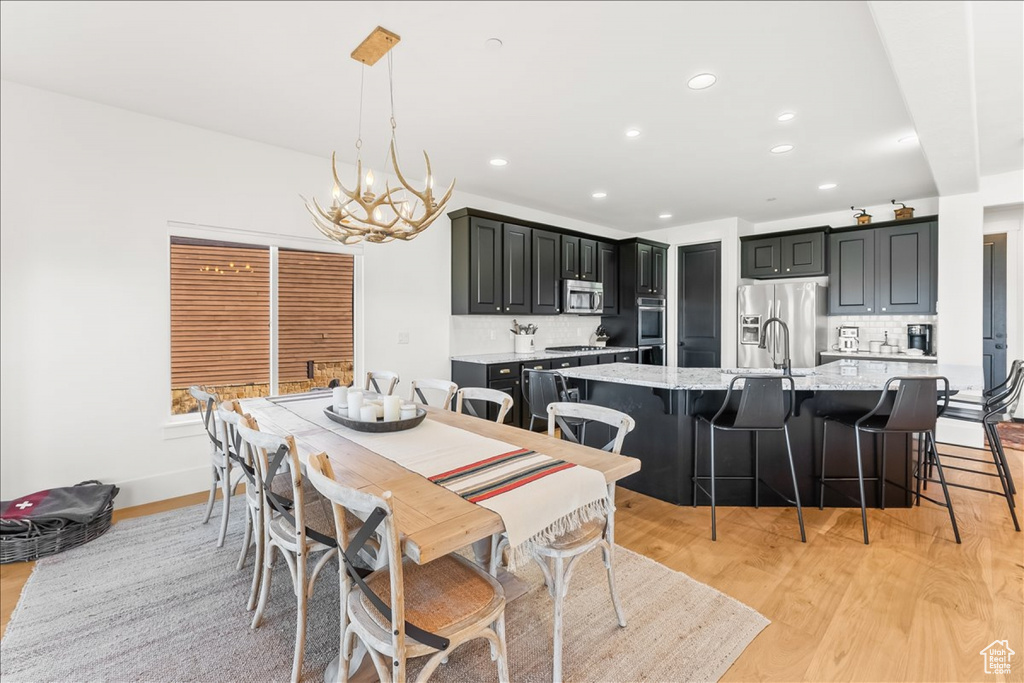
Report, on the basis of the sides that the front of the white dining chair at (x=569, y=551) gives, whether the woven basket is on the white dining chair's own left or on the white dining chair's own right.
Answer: on the white dining chair's own right

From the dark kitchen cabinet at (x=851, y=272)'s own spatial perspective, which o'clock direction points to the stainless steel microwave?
The stainless steel microwave is roughly at 2 o'clock from the dark kitchen cabinet.

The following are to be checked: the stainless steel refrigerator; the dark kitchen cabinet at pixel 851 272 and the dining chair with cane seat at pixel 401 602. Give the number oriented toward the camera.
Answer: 2

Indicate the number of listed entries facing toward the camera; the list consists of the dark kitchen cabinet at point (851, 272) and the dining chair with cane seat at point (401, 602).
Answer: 1

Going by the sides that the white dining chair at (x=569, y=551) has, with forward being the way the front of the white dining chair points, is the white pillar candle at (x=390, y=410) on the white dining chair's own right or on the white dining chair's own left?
on the white dining chair's own right
